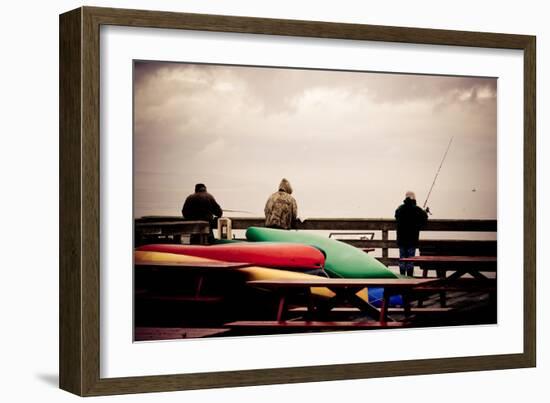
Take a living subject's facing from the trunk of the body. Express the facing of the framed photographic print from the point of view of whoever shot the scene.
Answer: facing the viewer and to the right of the viewer
